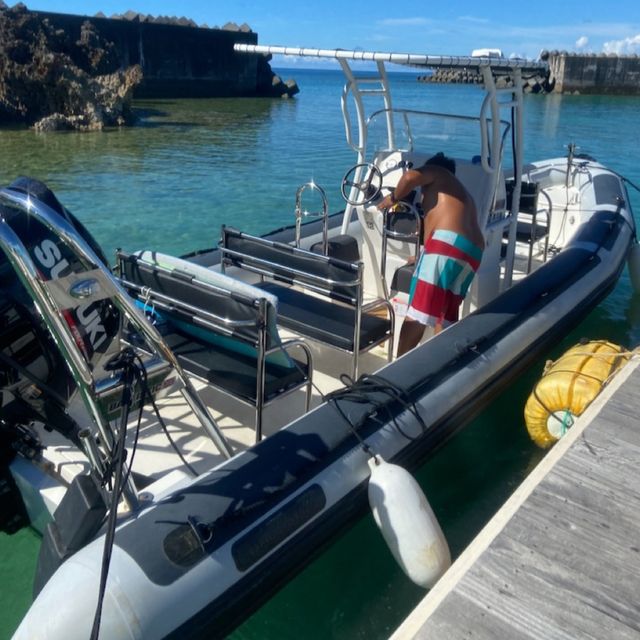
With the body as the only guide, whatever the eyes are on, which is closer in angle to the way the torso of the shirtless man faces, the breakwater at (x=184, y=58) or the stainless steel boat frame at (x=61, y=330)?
the breakwater

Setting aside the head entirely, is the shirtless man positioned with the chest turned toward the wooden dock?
no

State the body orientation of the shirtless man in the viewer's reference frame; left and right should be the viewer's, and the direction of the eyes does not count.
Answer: facing away from the viewer and to the left of the viewer

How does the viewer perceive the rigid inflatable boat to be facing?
facing away from the viewer and to the right of the viewer

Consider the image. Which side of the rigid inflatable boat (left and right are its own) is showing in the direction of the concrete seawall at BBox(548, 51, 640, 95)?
front

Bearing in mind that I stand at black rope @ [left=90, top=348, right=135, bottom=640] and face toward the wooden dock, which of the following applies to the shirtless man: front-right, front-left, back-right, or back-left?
front-left

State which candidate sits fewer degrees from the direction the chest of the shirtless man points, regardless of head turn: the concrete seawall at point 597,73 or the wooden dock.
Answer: the concrete seawall

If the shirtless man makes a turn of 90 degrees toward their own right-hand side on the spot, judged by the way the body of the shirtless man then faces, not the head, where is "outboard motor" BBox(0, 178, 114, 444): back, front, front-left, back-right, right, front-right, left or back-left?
back

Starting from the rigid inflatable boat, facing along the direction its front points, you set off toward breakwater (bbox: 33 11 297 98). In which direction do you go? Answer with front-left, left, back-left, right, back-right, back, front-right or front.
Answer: front-left
